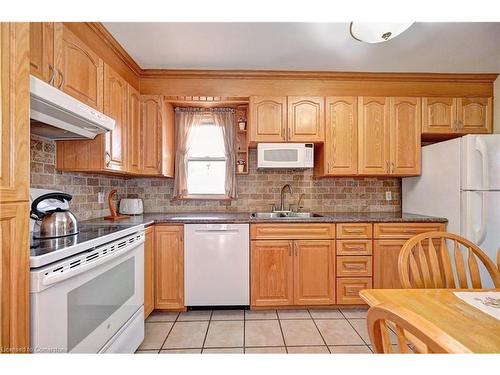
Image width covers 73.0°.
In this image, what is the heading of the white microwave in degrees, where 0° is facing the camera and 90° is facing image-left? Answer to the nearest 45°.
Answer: approximately 0°

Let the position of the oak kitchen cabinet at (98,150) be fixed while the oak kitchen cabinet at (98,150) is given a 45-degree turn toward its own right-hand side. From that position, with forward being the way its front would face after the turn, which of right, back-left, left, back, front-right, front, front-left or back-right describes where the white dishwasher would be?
left

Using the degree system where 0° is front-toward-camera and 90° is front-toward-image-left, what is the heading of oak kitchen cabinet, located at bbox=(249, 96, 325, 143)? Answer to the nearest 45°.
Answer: approximately 0°

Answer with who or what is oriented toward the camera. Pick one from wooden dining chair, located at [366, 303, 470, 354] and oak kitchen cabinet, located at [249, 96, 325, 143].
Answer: the oak kitchen cabinet

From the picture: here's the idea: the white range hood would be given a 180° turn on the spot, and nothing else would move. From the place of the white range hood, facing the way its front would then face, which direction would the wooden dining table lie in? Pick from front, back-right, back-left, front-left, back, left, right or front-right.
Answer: back

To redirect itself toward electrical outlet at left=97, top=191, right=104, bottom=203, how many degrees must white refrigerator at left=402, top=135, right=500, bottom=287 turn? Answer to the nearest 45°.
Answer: approximately 90° to its right

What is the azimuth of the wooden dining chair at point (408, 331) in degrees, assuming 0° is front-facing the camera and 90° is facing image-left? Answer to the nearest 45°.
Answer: approximately 225°

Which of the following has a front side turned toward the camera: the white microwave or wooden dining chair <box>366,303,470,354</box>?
the white microwave

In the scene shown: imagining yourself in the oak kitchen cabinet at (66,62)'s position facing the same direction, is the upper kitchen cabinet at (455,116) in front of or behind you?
in front

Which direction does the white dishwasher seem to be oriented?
toward the camera

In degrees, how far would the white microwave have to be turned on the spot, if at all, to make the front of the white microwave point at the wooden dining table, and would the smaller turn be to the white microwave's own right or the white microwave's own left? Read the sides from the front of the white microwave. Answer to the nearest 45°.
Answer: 0° — it already faces it

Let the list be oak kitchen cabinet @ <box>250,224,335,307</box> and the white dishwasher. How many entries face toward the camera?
2

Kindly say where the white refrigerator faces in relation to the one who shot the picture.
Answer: facing the viewer and to the right of the viewer

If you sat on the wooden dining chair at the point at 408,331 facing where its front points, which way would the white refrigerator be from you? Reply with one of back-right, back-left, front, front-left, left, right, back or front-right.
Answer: front-left

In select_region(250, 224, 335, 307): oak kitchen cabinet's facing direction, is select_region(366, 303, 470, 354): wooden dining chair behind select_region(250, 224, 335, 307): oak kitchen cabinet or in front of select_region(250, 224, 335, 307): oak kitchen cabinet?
in front
